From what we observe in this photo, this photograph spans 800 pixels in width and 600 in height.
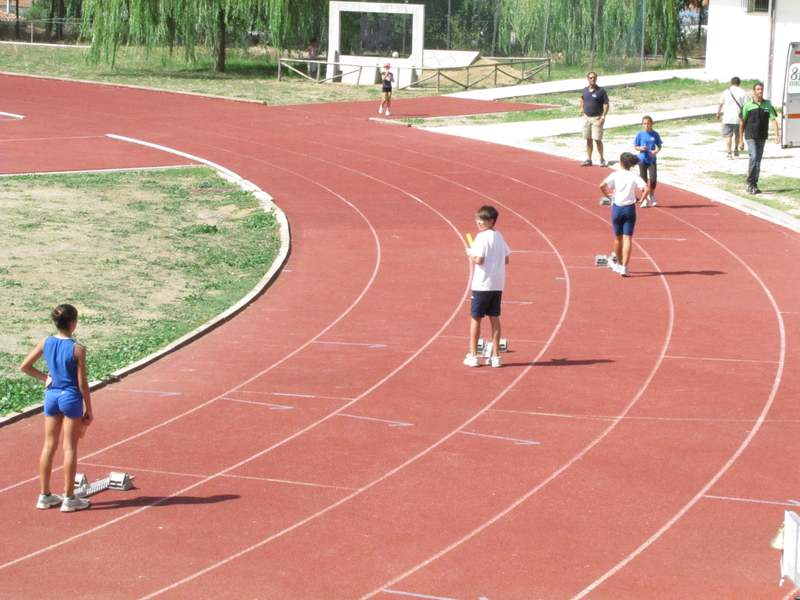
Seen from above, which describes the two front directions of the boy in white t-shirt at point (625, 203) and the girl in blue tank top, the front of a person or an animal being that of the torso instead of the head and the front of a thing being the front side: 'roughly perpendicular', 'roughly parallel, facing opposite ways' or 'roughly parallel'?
roughly parallel

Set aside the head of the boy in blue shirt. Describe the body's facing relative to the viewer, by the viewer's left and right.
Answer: facing the viewer

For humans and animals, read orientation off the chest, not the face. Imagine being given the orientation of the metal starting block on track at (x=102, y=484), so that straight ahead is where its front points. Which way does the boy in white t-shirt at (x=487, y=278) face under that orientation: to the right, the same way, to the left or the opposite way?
to the left

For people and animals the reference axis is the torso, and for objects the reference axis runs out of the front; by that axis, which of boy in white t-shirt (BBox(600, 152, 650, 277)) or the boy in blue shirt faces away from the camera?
the boy in white t-shirt

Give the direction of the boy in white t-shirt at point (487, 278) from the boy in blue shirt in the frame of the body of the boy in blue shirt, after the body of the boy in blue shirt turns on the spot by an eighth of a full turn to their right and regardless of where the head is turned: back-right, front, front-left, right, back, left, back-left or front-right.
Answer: front-left

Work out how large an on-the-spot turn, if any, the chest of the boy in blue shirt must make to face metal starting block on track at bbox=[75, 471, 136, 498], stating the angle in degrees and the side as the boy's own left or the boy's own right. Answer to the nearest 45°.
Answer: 0° — they already face it

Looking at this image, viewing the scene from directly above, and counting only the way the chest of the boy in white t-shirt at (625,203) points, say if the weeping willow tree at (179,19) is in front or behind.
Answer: in front

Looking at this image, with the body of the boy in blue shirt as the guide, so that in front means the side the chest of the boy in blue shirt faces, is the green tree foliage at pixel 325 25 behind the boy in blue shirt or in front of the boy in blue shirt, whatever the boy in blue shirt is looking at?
behind

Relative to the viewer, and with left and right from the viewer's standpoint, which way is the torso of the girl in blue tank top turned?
facing away from the viewer and to the right of the viewer

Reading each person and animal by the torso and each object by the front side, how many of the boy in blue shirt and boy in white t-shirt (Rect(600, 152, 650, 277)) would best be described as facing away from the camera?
1

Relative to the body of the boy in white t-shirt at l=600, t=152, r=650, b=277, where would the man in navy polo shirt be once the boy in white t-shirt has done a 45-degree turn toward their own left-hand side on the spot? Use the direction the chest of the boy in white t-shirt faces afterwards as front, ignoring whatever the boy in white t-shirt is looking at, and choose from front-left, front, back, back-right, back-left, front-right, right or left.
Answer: front-right

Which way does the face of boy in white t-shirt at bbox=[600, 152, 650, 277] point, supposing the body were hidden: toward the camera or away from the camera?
away from the camera

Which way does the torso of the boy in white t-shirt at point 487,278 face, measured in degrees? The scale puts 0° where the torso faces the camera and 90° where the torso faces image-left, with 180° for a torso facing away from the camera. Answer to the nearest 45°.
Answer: approximately 135°

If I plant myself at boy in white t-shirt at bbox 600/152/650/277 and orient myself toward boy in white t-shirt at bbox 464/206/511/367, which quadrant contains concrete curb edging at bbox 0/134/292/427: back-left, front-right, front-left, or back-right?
front-right

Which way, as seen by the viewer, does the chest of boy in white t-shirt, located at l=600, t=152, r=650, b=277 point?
away from the camera

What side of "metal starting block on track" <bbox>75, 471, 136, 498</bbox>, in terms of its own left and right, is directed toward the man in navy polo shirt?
front

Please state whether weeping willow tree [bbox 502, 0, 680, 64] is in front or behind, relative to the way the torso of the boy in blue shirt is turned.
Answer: behind

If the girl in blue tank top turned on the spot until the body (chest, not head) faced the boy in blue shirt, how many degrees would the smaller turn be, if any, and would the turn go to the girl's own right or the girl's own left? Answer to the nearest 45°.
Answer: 0° — they already face them
